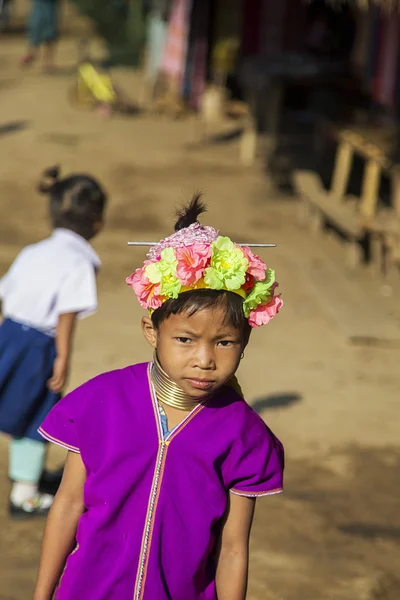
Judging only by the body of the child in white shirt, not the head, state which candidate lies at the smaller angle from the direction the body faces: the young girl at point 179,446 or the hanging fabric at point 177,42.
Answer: the hanging fabric

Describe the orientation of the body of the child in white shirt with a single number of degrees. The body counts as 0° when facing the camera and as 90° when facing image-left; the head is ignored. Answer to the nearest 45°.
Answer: approximately 225°

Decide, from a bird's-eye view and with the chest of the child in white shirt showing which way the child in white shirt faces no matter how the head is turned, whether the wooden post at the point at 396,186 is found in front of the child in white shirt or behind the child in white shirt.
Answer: in front

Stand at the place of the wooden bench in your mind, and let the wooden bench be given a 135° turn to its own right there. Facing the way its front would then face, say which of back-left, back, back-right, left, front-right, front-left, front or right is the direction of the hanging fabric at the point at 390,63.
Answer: front

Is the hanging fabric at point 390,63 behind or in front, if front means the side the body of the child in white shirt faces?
in front

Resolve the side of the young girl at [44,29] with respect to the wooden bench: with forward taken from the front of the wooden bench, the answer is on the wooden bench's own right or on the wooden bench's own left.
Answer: on the wooden bench's own right

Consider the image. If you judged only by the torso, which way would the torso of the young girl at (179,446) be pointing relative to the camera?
toward the camera

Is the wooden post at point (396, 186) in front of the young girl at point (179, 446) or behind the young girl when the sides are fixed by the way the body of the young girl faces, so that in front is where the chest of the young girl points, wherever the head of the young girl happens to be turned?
behind

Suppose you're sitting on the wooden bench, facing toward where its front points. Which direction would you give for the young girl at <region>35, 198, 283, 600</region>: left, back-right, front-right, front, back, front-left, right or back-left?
front-left

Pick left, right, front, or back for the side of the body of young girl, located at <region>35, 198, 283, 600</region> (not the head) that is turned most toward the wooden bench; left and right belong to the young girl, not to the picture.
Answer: back

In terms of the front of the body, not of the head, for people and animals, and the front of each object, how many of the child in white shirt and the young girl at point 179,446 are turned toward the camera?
1

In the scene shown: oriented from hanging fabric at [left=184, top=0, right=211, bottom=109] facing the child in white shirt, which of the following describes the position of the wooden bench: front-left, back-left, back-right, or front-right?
front-left
